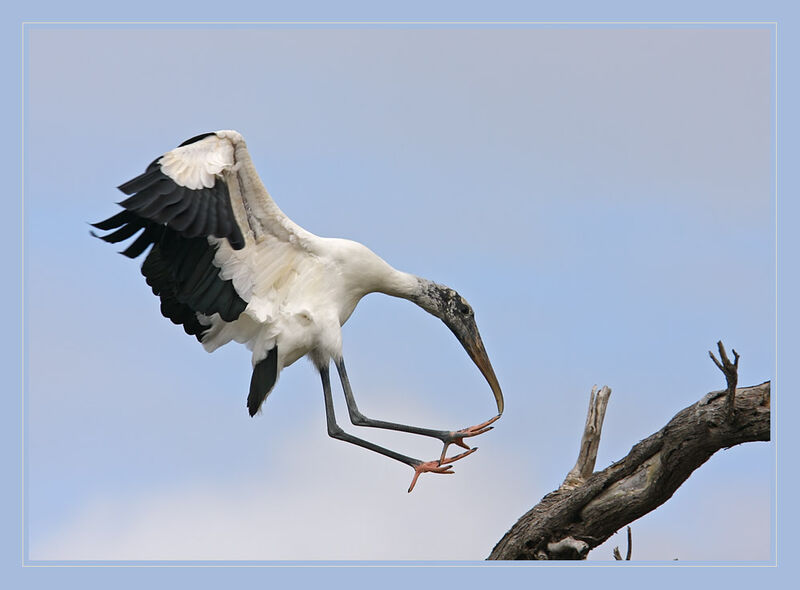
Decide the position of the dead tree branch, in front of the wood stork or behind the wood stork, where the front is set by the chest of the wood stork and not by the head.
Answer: in front

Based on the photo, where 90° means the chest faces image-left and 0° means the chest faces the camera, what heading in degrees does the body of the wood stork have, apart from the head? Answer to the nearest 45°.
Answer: approximately 270°
